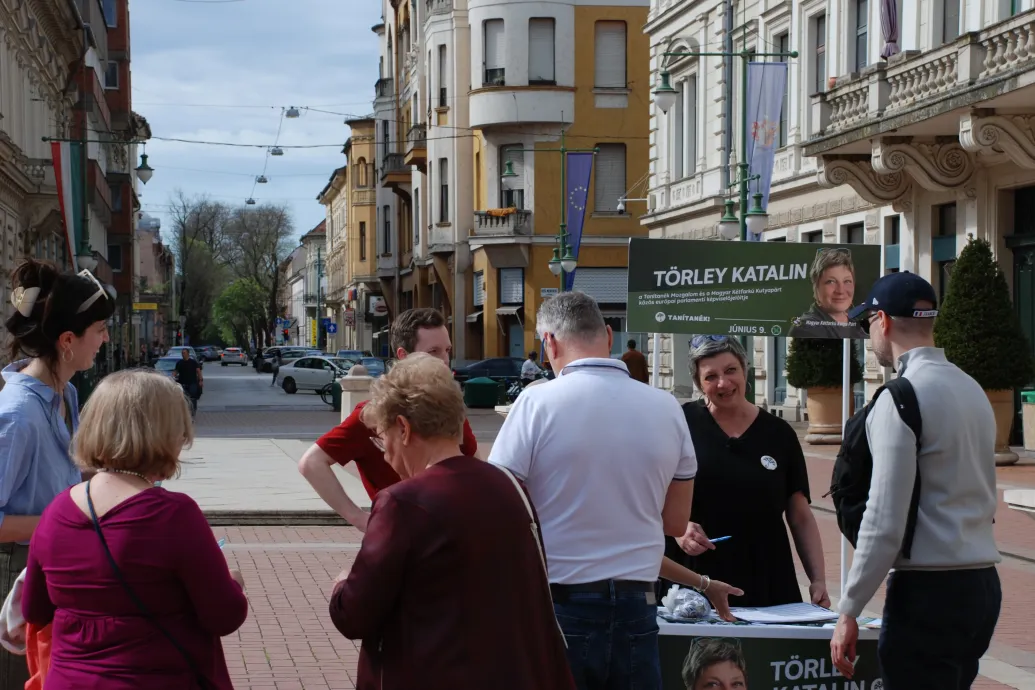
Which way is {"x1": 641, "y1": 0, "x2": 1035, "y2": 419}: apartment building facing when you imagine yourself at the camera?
facing the viewer and to the left of the viewer

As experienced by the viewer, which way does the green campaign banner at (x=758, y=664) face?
facing the viewer

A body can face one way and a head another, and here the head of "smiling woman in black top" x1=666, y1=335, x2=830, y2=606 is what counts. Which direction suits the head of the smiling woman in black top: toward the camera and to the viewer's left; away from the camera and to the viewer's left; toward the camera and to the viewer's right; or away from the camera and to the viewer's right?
toward the camera and to the viewer's left

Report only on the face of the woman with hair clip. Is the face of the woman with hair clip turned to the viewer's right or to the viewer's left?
to the viewer's right

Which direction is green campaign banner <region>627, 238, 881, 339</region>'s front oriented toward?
toward the camera

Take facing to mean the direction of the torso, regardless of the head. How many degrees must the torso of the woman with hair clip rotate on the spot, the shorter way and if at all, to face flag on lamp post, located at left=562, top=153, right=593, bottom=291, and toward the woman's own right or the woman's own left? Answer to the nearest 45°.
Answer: approximately 45° to the woman's own left

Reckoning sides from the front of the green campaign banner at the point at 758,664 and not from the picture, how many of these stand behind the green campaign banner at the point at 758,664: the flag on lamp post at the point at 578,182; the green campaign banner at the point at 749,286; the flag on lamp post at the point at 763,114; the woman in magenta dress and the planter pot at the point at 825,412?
4

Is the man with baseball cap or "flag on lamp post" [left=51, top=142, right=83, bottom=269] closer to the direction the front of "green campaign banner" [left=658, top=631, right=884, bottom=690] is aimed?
the man with baseball cap

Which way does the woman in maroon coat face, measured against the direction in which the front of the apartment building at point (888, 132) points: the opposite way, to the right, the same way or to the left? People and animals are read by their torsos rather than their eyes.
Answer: to the right

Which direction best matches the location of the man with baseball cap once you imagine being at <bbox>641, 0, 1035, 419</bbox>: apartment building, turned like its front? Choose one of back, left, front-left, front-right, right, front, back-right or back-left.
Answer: front-left

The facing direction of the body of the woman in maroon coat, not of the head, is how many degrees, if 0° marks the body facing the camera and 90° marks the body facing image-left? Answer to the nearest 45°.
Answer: approximately 135°

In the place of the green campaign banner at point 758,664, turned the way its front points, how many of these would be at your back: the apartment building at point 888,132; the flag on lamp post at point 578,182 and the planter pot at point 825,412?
3

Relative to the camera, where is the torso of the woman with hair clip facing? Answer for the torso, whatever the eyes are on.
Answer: to the viewer's right

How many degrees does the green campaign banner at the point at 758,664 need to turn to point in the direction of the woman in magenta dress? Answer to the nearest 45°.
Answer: approximately 45° to its right
